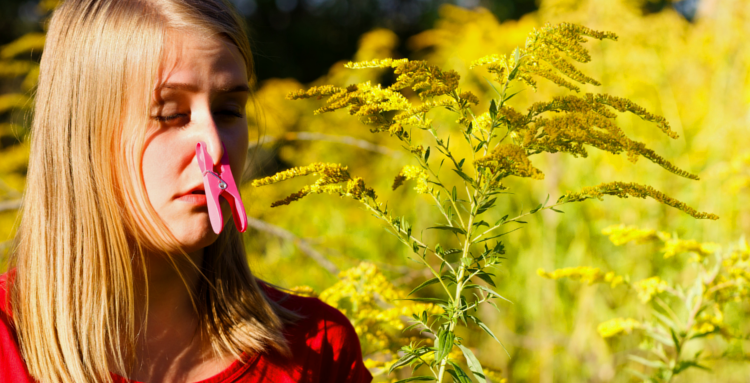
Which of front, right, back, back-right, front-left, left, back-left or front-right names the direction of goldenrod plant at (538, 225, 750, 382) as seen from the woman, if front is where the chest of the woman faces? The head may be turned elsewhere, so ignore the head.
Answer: back-left

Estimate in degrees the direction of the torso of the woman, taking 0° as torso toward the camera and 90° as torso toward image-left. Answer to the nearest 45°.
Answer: approximately 315°

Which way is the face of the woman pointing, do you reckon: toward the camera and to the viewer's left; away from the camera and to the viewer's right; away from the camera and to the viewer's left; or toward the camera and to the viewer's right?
toward the camera and to the viewer's right
